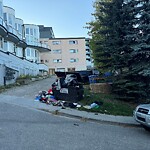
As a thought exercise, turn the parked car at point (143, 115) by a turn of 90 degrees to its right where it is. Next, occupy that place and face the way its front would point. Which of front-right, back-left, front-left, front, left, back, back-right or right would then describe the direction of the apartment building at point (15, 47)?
front

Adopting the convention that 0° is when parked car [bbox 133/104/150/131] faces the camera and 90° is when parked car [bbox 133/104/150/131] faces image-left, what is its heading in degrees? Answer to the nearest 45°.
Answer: approximately 45°
